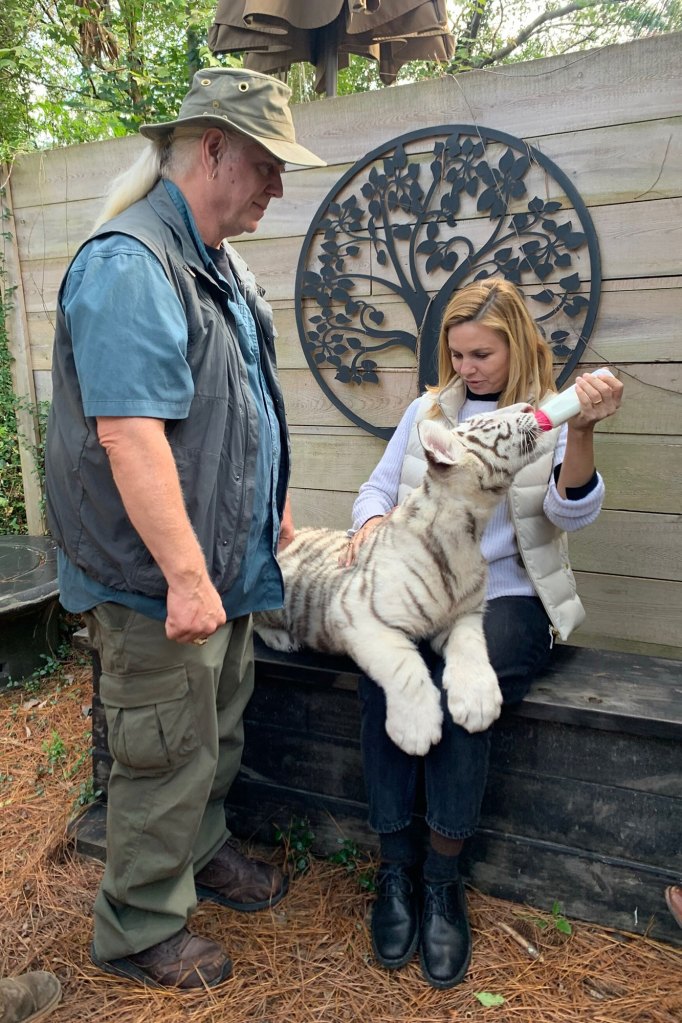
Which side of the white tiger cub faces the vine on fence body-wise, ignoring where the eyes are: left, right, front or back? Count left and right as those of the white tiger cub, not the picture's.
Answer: back

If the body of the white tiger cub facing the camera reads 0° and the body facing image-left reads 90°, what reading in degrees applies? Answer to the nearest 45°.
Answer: approximately 315°

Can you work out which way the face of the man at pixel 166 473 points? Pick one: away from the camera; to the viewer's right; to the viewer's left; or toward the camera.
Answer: to the viewer's right

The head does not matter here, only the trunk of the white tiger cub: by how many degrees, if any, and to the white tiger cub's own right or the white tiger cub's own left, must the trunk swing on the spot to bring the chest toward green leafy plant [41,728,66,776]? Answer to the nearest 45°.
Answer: approximately 180°

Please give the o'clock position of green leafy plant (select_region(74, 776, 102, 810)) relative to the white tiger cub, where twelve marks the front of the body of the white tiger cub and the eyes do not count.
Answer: The green leafy plant is roughly at 5 o'clock from the white tiger cub.
